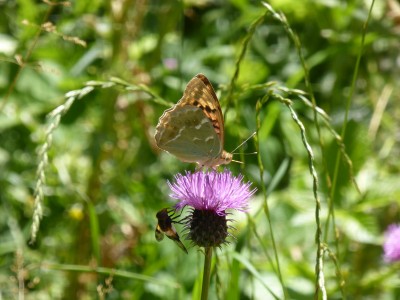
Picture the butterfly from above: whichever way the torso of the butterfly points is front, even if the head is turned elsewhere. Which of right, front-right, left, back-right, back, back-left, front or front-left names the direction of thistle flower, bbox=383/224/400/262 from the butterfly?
front-left

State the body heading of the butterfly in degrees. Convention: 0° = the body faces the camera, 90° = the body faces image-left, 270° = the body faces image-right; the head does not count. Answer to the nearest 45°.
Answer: approximately 270°
